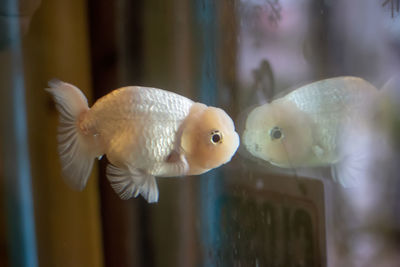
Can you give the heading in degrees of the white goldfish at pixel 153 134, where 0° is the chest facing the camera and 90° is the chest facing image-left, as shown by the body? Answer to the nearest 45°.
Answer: approximately 270°

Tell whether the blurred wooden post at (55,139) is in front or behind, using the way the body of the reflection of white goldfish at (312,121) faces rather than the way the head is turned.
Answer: in front

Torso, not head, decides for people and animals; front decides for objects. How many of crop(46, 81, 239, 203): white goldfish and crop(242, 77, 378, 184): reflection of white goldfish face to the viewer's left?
1

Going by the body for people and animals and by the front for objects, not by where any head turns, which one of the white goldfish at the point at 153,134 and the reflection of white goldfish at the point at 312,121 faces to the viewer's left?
the reflection of white goldfish at the point at 312,121

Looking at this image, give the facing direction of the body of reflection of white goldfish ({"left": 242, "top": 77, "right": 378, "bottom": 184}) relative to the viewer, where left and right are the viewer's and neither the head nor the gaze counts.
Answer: facing to the left of the viewer
